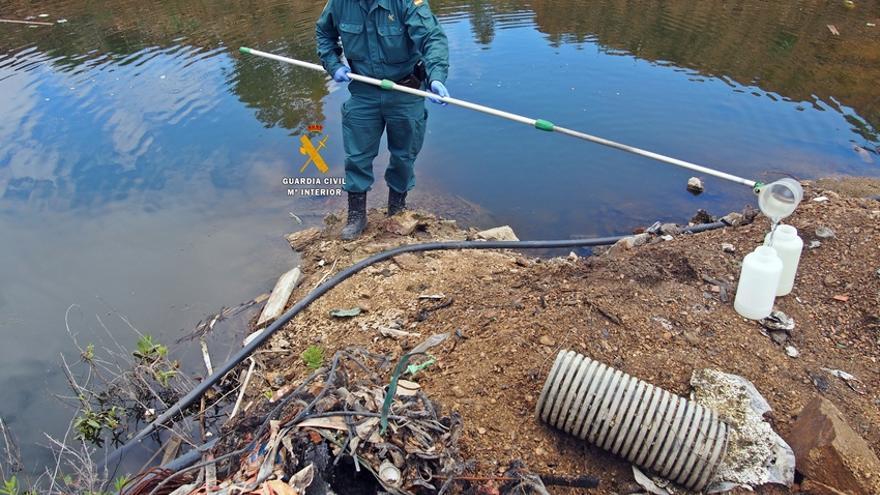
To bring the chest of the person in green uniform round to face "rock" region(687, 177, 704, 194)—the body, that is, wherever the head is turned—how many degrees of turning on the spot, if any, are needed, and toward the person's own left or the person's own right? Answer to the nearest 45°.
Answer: approximately 90° to the person's own left

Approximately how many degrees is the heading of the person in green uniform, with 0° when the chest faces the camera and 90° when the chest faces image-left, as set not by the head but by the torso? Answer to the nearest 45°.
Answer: approximately 0°

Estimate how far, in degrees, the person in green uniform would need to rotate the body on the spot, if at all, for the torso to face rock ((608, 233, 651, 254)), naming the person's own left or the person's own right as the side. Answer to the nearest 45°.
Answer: approximately 45° to the person's own left

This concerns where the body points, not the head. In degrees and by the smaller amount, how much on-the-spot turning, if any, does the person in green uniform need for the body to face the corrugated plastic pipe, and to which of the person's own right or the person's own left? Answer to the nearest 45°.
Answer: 0° — they already face it

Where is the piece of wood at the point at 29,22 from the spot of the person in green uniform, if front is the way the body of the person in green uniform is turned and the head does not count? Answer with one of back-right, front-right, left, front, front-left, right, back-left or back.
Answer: back-right

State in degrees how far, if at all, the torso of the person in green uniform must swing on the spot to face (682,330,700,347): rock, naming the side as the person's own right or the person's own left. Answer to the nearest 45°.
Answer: approximately 45° to the person's own left

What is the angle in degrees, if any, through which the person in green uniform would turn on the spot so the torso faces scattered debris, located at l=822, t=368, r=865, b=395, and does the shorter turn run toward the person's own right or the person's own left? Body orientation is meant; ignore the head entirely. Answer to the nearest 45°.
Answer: approximately 45° to the person's own left
